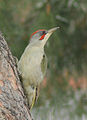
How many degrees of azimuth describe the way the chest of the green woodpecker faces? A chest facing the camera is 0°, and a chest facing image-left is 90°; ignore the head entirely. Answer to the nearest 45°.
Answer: approximately 315°
